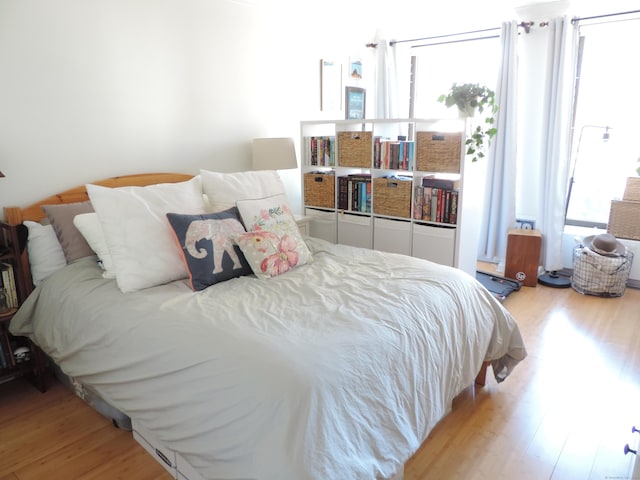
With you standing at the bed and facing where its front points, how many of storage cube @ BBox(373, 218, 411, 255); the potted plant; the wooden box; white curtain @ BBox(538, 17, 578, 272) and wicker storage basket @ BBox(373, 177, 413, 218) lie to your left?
5

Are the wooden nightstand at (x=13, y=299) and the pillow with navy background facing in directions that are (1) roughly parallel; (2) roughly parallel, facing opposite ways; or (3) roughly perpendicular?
roughly parallel

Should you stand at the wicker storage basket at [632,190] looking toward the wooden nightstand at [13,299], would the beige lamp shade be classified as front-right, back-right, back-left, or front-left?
front-right

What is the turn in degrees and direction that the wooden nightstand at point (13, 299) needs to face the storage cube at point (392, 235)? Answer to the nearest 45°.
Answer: approximately 45° to its left

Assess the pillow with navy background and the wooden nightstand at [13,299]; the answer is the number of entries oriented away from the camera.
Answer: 0

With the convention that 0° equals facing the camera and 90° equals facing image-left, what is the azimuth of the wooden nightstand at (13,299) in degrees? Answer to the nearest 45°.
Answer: approximately 315°

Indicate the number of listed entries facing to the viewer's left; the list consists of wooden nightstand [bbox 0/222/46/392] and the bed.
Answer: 0

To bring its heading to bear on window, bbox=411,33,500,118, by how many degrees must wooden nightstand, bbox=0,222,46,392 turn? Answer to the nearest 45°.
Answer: approximately 45° to its left

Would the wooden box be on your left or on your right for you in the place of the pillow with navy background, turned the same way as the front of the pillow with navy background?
on your left

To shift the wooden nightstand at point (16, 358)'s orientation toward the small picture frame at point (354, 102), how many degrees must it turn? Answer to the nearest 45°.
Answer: approximately 45° to its left

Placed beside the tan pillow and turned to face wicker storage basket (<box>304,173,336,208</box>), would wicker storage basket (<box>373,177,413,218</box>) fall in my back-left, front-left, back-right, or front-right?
front-right

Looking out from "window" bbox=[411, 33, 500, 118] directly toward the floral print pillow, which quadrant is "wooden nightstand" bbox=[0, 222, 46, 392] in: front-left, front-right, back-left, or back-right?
front-right

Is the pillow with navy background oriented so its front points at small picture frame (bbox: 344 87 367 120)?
no

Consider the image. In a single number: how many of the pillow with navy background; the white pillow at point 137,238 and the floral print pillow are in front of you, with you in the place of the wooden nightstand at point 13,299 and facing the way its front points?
0

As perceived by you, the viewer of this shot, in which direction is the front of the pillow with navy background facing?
facing the viewer and to the right of the viewer

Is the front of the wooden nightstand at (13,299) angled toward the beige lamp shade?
no

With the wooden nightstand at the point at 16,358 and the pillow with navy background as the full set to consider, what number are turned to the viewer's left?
0

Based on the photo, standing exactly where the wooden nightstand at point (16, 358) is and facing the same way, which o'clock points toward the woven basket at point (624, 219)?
The woven basket is roughly at 11 o'clock from the wooden nightstand.

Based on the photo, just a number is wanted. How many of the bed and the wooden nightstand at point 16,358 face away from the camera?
0
